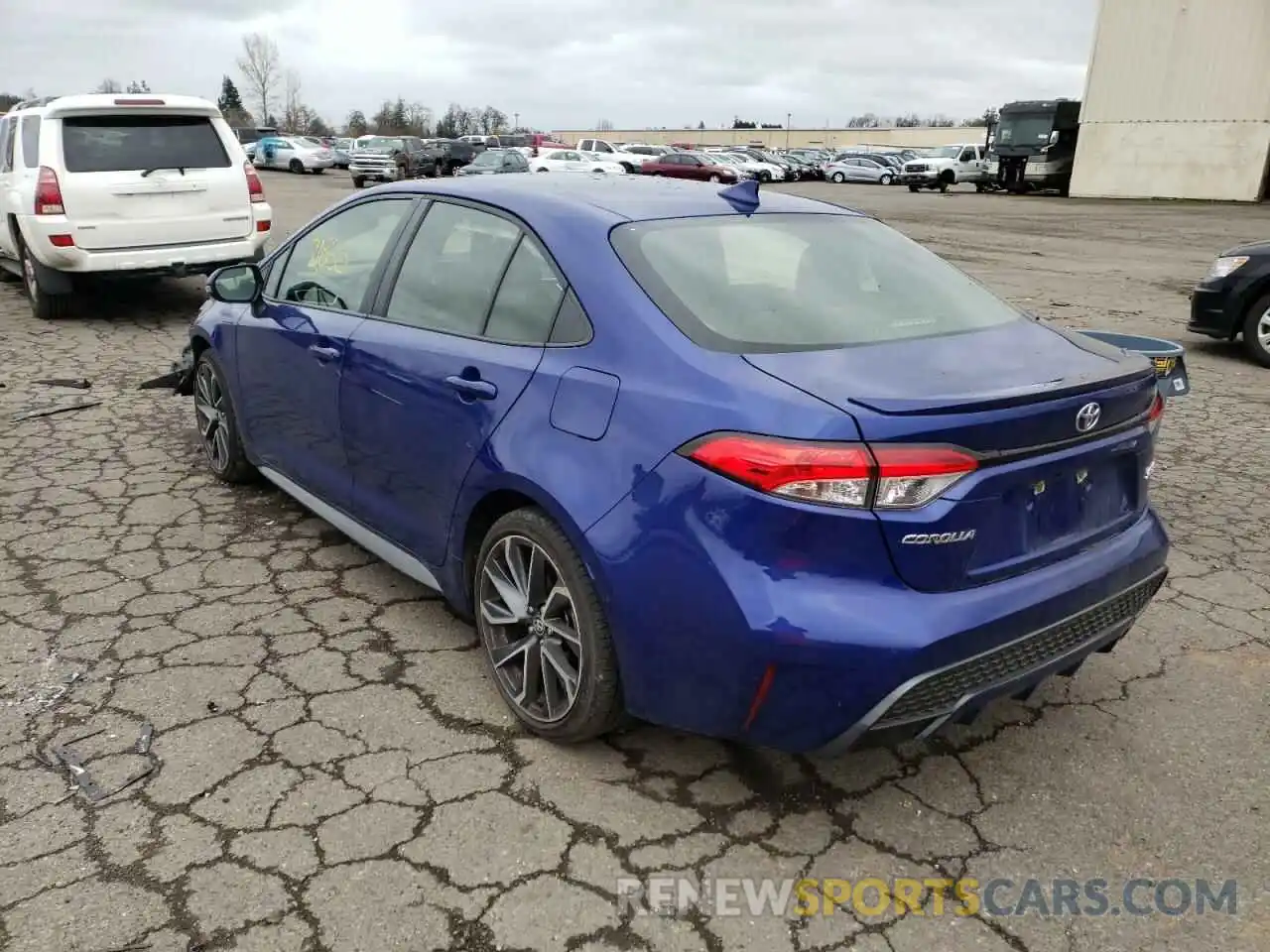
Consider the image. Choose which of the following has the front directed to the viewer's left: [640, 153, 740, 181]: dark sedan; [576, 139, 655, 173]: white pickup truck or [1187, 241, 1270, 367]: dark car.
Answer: [1187, 241, 1270, 367]: dark car

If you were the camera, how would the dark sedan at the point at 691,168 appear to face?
facing the viewer and to the right of the viewer

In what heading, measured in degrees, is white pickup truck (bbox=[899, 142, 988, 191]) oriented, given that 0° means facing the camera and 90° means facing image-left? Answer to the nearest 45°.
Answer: approximately 45°

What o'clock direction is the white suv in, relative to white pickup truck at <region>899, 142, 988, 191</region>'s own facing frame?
The white suv is roughly at 11 o'clock from the white pickup truck.

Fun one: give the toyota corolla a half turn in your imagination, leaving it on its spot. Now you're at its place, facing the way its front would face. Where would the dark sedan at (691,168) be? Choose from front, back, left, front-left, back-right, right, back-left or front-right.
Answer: back-left

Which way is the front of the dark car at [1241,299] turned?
to the viewer's left

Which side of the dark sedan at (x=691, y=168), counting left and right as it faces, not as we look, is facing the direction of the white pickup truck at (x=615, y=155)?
back

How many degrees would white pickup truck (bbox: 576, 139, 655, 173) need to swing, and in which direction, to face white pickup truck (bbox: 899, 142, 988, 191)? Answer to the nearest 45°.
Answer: approximately 45° to its left

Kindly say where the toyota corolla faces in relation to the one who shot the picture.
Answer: facing away from the viewer and to the left of the viewer

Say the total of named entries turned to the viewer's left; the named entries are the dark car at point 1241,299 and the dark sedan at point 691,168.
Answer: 1
